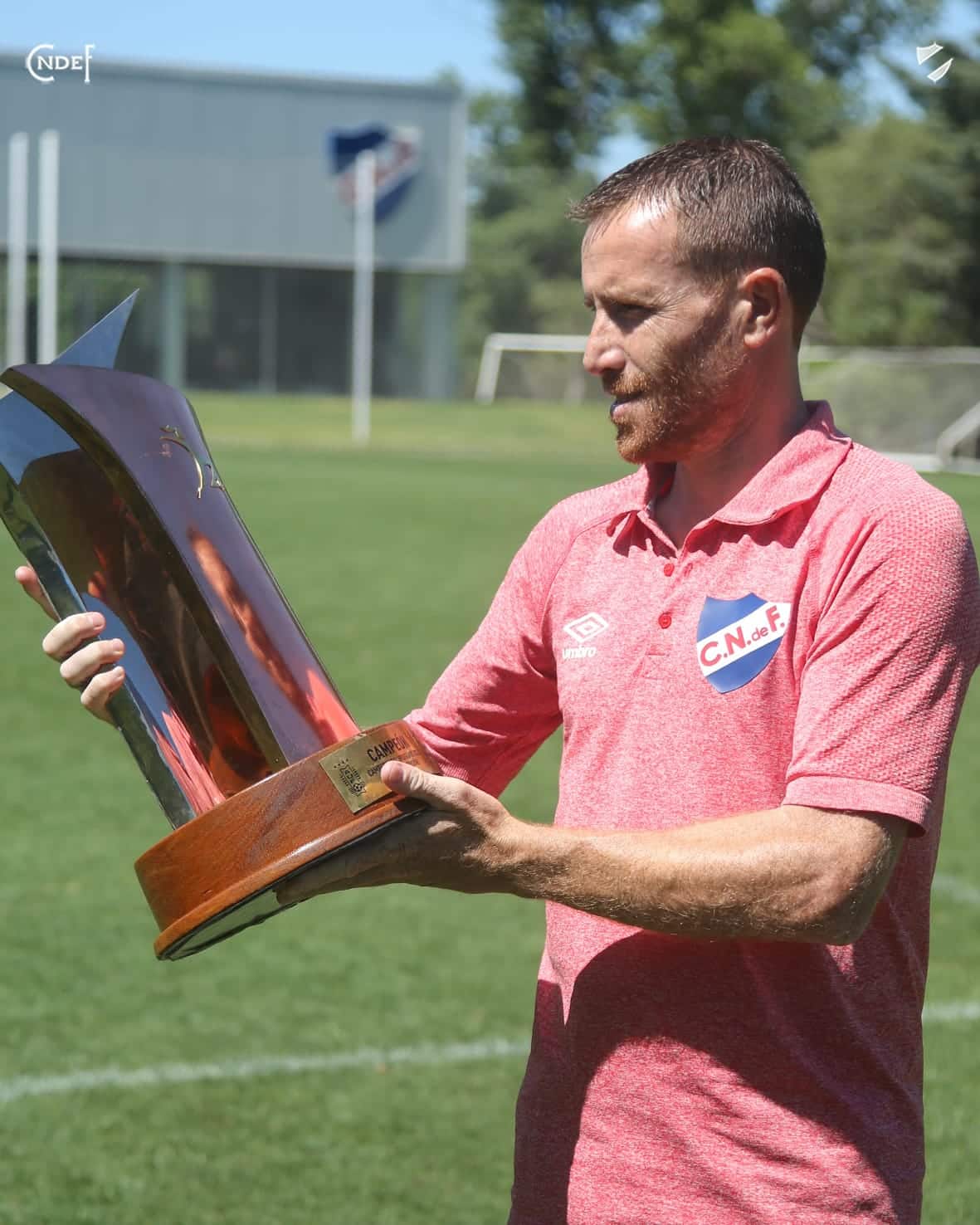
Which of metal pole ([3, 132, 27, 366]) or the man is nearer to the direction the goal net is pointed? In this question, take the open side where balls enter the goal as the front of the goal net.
the man

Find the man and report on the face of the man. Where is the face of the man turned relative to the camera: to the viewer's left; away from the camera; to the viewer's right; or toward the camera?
to the viewer's left

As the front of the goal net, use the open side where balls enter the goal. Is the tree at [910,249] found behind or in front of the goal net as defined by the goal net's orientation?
behind

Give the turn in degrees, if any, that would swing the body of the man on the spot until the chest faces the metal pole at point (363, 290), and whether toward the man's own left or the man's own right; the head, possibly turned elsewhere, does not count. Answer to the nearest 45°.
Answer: approximately 135° to the man's own right

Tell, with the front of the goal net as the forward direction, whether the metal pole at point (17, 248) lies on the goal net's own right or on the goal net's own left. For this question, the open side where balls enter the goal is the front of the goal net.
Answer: on the goal net's own right

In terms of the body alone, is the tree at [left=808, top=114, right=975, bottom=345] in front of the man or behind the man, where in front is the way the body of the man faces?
behind

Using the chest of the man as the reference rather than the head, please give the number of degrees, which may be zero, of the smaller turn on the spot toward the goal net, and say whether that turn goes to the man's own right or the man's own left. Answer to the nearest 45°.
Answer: approximately 135° to the man's own right

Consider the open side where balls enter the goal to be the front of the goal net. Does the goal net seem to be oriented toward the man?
yes

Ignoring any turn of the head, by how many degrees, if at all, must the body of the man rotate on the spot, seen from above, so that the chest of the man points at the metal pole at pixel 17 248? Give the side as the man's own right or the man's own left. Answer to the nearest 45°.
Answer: approximately 135° to the man's own right

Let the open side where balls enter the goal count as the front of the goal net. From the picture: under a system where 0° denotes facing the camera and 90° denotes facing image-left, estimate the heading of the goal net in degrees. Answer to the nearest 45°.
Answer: approximately 0°
